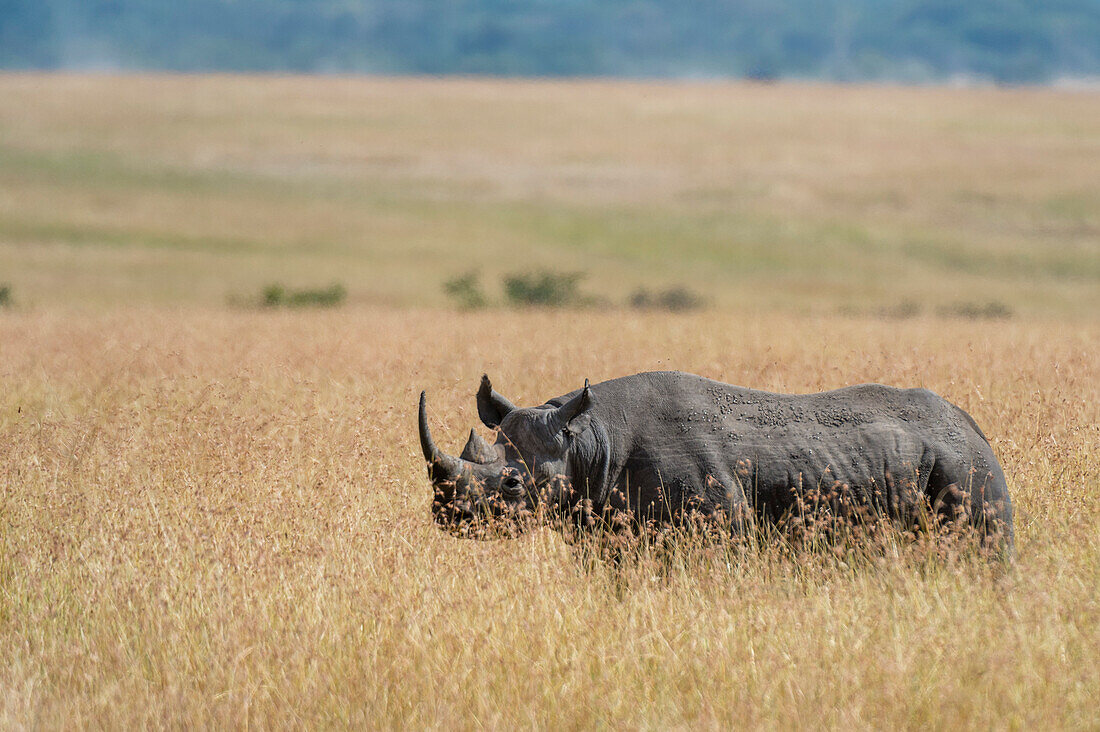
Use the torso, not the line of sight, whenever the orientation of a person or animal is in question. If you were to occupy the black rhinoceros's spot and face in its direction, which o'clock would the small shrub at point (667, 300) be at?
The small shrub is roughly at 3 o'clock from the black rhinoceros.

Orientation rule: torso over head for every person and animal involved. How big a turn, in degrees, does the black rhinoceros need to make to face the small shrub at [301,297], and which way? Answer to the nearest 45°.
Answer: approximately 45° to its right

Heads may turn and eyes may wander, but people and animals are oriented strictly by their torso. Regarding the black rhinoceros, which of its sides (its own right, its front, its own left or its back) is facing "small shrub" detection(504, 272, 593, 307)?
right

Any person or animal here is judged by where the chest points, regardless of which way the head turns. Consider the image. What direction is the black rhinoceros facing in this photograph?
to the viewer's left

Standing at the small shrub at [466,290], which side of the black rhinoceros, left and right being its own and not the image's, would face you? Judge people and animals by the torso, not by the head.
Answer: right
